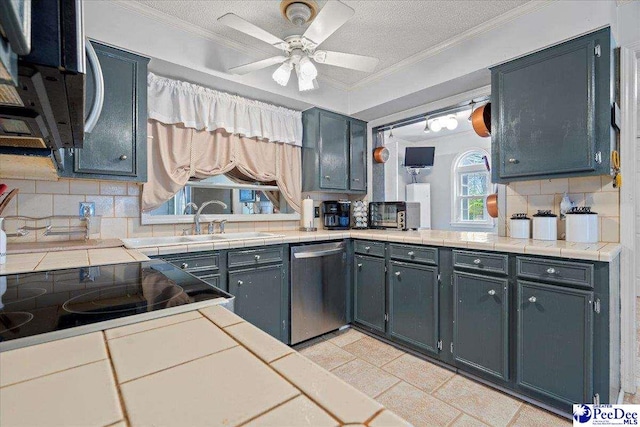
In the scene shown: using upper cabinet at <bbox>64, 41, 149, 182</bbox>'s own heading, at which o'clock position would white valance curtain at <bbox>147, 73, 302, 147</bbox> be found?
The white valance curtain is roughly at 10 o'clock from the upper cabinet.

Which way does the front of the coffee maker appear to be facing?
toward the camera

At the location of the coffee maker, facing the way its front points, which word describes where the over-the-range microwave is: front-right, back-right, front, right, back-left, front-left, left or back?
front

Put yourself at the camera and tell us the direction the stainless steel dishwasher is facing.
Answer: facing the viewer and to the right of the viewer

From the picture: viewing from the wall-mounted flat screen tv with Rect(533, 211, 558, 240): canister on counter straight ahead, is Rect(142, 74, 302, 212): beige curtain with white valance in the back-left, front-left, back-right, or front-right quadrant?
front-right

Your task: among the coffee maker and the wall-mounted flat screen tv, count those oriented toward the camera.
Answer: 2

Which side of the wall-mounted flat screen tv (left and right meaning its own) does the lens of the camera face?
front

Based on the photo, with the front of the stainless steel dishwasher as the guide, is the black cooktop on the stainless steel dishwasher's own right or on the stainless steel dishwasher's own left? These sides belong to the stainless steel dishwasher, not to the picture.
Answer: on the stainless steel dishwasher's own right

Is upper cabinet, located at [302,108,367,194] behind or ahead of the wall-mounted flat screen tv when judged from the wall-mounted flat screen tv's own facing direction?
ahead

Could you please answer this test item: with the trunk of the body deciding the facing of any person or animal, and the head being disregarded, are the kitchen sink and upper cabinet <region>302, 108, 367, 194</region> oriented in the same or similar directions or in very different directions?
same or similar directions

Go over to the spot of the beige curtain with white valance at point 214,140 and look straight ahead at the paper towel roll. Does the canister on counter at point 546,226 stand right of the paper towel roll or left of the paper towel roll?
right

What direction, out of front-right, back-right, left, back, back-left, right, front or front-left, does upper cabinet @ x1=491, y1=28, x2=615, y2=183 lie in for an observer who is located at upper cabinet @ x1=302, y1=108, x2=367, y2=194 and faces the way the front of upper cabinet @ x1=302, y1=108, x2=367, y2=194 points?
front

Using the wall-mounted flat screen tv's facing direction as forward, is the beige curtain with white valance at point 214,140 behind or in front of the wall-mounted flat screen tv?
in front

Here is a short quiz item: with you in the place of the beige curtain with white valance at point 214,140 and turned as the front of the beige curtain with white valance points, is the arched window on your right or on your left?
on your left

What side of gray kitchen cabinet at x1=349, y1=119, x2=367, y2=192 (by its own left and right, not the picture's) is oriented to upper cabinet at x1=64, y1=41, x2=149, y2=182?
right
